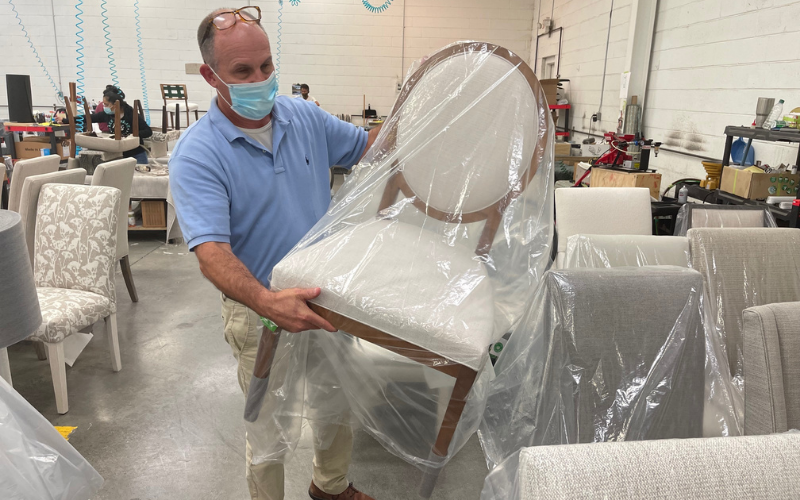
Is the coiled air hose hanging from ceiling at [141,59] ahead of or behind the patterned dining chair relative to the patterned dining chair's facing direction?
behind

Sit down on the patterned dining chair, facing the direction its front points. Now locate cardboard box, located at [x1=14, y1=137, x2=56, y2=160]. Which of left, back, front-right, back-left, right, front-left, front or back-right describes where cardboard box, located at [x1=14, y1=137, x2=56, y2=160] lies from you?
back-right

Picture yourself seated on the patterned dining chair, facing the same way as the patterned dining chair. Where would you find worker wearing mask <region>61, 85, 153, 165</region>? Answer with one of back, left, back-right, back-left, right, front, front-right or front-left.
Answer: back-right

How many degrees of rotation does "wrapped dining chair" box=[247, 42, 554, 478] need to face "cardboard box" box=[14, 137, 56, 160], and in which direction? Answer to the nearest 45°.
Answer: approximately 90° to its right

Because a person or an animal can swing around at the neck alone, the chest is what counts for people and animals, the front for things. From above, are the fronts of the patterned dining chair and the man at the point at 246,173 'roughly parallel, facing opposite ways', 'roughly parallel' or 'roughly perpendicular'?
roughly perpendicular

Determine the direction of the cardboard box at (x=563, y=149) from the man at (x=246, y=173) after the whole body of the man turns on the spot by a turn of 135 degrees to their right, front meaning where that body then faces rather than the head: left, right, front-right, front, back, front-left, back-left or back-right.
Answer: back-right

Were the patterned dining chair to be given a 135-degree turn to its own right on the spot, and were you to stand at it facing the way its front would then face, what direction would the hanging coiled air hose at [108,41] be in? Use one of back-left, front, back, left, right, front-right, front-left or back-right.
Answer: front

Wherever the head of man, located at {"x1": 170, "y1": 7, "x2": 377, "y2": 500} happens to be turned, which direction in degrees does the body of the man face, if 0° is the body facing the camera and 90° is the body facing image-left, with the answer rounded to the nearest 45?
approximately 315°

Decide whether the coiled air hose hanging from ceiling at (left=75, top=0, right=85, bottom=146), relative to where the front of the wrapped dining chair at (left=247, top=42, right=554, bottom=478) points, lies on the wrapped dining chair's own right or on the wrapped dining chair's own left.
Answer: on the wrapped dining chair's own right

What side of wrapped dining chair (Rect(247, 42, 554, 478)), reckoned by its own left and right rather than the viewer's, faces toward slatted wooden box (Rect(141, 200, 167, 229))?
right
